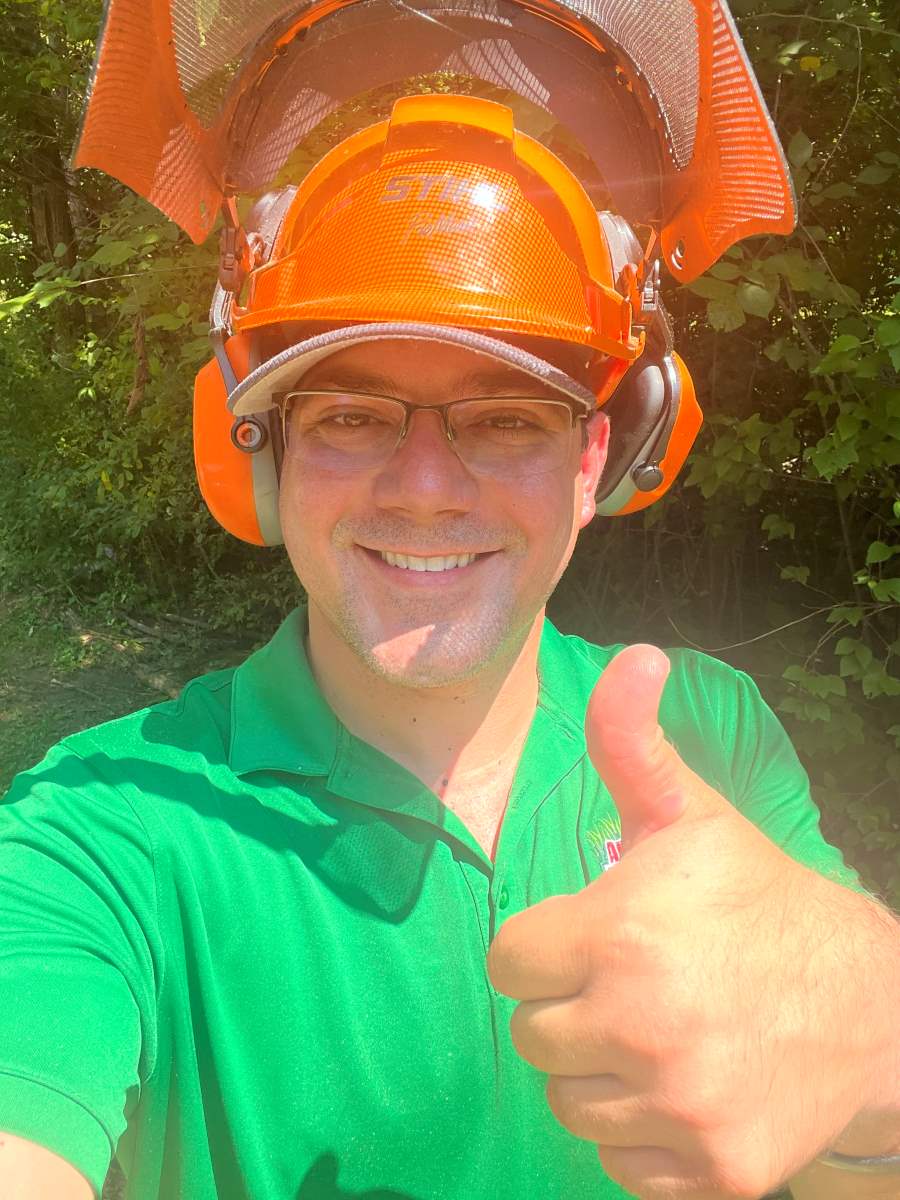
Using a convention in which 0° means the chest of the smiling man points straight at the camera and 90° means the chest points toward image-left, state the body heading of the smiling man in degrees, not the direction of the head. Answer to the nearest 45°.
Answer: approximately 0°
